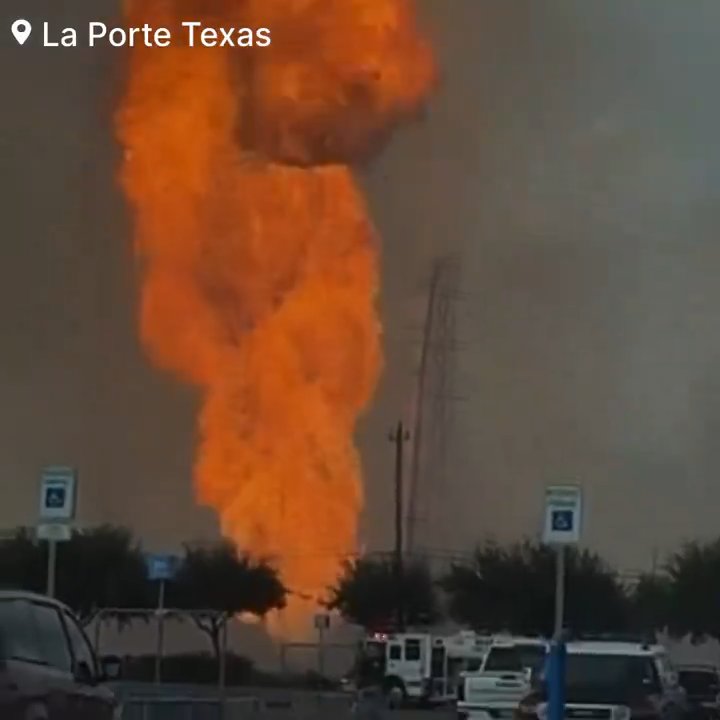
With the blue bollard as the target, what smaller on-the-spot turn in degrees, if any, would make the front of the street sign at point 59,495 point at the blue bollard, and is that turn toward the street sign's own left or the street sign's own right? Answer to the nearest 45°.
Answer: approximately 45° to the street sign's own left

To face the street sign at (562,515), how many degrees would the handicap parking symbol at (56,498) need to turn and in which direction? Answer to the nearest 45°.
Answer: approximately 45° to its left

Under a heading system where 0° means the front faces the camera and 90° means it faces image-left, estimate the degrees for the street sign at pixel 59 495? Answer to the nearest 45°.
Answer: approximately 0°

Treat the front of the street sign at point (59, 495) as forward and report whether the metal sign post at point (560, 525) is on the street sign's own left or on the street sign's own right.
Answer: on the street sign's own left

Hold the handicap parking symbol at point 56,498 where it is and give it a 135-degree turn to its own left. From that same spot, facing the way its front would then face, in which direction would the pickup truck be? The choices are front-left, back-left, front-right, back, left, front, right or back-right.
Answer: front
